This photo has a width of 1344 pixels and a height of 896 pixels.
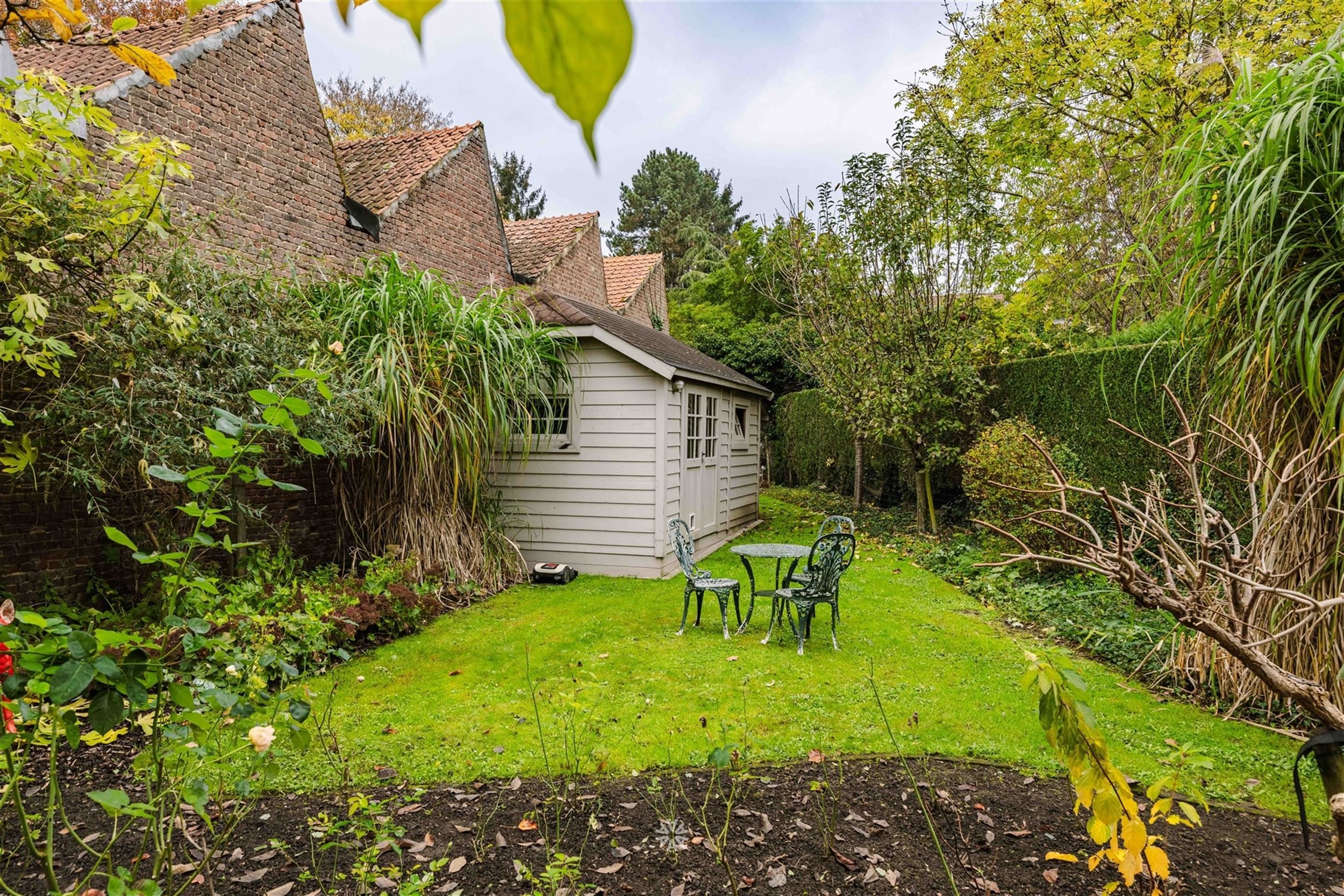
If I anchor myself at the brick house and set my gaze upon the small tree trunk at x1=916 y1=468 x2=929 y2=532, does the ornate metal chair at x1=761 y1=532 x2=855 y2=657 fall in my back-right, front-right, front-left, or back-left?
front-right

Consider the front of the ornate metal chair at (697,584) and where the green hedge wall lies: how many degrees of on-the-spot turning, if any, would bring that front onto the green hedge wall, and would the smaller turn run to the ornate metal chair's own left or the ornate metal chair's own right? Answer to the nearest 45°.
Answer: approximately 90° to the ornate metal chair's own left

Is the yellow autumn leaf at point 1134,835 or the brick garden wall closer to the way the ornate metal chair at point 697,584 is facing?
the yellow autumn leaf

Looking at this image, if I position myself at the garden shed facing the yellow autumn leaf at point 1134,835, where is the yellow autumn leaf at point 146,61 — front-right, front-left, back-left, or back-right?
front-right

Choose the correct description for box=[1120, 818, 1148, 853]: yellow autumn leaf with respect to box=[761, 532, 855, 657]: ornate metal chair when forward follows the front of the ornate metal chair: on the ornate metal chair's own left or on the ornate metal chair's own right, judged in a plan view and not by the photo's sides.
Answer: on the ornate metal chair's own left

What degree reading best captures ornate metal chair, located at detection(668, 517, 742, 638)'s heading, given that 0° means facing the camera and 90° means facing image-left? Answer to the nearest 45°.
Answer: approximately 270°

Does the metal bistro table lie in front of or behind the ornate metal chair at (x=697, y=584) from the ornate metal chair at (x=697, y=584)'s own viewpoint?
in front

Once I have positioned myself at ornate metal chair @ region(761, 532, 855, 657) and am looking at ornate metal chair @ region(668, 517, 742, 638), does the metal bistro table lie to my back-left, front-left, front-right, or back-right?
front-right

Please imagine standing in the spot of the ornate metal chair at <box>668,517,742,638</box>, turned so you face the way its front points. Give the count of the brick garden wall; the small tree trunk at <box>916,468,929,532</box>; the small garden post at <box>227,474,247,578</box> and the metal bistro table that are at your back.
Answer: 2

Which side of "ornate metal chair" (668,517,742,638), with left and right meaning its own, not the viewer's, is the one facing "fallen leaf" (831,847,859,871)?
right

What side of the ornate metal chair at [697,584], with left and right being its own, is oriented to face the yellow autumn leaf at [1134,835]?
right

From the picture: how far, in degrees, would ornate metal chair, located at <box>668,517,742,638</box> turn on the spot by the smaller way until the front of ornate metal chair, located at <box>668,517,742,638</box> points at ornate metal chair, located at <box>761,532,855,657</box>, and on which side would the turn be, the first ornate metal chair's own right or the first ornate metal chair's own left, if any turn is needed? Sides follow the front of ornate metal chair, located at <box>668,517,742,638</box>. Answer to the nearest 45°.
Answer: approximately 45° to the first ornate metal chair's own right

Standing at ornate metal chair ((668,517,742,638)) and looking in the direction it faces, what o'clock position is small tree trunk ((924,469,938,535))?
The small tree trunk is roughly at 10 o'clock from the ornate metal chair.

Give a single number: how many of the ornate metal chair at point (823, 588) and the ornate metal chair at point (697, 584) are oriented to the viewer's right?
1

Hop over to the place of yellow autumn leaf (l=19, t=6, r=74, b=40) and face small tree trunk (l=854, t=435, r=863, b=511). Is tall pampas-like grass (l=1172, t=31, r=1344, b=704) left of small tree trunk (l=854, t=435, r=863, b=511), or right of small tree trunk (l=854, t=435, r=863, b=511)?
right
